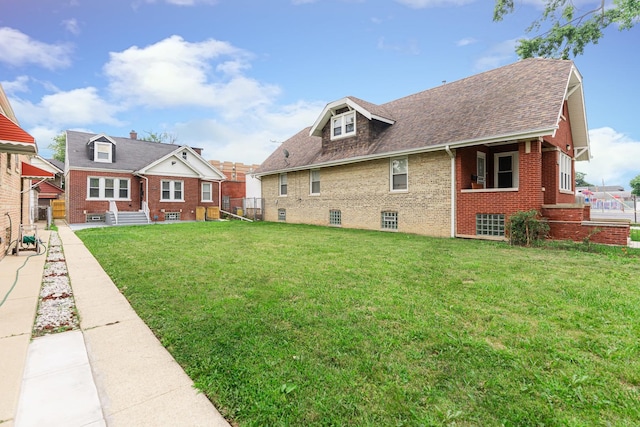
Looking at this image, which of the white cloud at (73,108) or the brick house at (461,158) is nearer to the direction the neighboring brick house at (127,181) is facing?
the brick house

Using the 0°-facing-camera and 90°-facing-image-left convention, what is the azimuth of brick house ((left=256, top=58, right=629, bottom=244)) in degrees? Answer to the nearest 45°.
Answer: approximately 315°

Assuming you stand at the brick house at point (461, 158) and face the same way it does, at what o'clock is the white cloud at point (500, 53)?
The white cloud is roughly at 8 o'clock from the brick house.

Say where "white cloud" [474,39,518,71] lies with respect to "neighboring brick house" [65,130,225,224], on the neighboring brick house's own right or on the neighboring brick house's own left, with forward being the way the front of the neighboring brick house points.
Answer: on the neighboring brick house's own left

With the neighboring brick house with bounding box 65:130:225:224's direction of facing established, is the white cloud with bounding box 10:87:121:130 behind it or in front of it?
behind

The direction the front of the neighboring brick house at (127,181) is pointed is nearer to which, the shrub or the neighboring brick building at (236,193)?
the shrub

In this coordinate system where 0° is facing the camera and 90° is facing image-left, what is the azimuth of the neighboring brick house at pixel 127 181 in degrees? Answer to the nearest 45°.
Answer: approximately 0°
